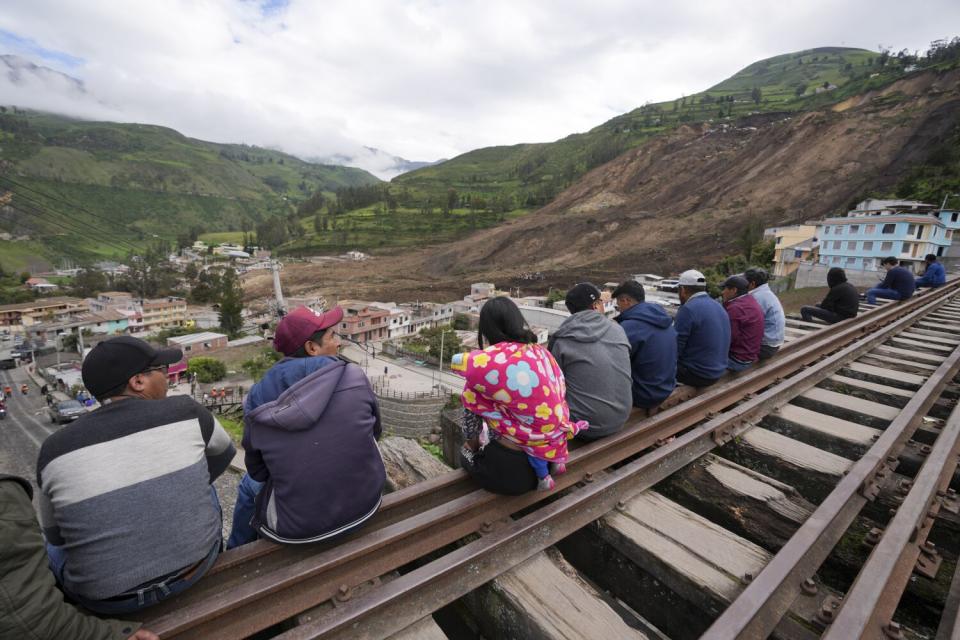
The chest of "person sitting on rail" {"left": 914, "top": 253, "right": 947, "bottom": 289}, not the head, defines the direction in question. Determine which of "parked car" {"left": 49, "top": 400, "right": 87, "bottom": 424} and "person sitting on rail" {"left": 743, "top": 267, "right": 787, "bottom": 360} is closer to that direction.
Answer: the parked car

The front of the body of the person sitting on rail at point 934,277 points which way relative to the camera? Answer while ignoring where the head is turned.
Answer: to the viewer's left

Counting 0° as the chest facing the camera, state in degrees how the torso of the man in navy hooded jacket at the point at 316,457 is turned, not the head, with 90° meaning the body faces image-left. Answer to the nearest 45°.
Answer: approximately 135°

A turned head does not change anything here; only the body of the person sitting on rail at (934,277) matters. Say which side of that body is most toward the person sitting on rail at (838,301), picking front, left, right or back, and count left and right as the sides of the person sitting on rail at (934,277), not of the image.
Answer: left

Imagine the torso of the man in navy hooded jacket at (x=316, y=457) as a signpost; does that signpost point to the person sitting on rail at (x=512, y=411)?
no

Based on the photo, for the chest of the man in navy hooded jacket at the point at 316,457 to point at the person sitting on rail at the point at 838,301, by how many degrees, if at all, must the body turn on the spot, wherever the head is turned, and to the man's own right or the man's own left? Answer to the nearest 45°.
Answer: approximately 135° to the man's own right

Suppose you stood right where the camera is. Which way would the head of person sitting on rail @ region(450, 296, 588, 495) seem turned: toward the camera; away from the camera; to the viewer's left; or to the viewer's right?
away from the camera

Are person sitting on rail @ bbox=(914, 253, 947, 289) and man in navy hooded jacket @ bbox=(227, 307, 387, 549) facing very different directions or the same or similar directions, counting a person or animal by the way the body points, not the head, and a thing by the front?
same or similar directions

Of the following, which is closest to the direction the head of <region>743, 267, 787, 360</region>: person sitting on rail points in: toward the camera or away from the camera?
away from the camera

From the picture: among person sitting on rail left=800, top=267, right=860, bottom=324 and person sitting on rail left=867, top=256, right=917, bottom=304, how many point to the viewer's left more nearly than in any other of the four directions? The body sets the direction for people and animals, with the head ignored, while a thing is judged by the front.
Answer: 2

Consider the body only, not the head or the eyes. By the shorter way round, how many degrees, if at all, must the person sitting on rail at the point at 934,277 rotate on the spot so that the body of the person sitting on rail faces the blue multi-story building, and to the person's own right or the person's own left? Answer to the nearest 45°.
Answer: approximately 90° to the person's own right

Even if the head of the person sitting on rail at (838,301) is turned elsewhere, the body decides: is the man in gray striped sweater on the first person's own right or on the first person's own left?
on the first person's own left

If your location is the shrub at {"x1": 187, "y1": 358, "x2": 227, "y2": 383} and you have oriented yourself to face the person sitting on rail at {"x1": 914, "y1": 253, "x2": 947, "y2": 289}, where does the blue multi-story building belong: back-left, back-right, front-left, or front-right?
front-left

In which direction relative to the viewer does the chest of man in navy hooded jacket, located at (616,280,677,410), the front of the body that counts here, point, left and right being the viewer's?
facing away from the viewer and to the left of the viewer

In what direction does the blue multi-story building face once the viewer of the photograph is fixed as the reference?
facing the viewer and to the left of the viewer

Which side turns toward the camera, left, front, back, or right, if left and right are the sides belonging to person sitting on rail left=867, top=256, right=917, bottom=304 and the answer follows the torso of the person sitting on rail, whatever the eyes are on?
left

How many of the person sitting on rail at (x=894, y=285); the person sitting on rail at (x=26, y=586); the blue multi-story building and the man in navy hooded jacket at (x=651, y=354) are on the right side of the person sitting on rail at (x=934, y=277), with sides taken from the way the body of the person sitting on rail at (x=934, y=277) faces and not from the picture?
1
